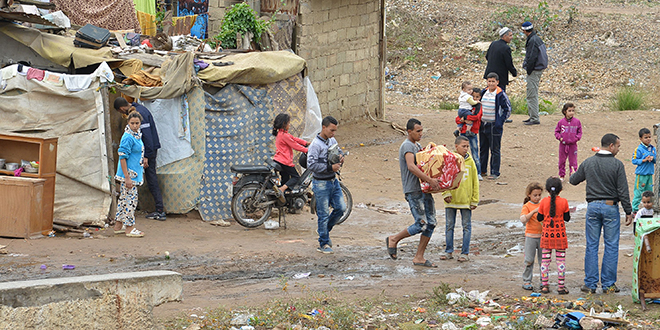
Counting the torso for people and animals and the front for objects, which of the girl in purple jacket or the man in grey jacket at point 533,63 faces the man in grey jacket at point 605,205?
the girl in purple jacket

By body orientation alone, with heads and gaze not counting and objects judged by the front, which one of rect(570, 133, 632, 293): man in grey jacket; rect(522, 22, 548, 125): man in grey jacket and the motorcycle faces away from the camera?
rect(570, 133, 632, 293): man in grey jacket

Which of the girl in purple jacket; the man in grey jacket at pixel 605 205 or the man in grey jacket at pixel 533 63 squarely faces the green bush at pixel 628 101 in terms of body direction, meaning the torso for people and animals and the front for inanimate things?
the man in grey jacket at pixel 605 205

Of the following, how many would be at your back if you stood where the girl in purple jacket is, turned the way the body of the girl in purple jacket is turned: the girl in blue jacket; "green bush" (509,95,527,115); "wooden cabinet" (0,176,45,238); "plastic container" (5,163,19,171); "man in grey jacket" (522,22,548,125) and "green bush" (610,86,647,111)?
3

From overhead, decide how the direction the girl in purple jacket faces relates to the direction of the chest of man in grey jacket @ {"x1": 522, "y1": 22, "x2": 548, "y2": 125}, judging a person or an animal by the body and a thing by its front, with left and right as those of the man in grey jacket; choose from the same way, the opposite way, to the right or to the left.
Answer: to the left

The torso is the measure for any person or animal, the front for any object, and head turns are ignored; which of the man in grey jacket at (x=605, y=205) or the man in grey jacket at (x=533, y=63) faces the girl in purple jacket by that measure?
the man in grey jacket at (x=605, y=205)

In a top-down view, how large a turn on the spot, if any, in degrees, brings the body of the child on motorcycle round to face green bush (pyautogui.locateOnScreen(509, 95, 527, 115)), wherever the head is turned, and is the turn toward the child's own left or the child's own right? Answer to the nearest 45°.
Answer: approximately 45° to the child's own left

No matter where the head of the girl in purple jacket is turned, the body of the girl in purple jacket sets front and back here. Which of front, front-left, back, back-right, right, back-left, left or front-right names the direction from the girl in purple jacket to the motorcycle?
front-right

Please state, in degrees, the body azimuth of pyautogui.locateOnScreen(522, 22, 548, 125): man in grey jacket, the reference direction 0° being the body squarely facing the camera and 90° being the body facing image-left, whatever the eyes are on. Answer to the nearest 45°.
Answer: approximately 90°

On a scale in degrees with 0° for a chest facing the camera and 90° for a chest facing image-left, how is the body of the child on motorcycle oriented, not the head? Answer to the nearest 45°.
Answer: approximately 270°

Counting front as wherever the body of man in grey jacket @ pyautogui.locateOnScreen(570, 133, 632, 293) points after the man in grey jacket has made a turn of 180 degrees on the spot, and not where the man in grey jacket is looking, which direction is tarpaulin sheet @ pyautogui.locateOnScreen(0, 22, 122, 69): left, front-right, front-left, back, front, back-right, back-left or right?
right

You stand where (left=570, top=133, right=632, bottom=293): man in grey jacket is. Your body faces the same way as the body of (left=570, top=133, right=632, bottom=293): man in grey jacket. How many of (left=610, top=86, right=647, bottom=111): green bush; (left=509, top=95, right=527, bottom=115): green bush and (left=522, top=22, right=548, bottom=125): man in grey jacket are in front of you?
3

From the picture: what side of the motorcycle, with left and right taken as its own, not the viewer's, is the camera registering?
right

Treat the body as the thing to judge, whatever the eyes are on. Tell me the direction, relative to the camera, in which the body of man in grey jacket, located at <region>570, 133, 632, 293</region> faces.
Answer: away from the camera

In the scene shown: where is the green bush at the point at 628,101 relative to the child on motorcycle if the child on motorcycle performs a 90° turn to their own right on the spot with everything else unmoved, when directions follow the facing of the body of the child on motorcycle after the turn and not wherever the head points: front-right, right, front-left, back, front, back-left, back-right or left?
back-left

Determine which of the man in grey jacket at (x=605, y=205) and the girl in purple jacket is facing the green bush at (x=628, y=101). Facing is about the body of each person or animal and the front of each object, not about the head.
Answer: the man in grey jacket

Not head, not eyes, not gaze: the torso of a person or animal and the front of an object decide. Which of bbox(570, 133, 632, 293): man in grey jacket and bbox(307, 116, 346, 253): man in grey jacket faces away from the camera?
bbox(570, 133, 632, 293): man in grey jacket
